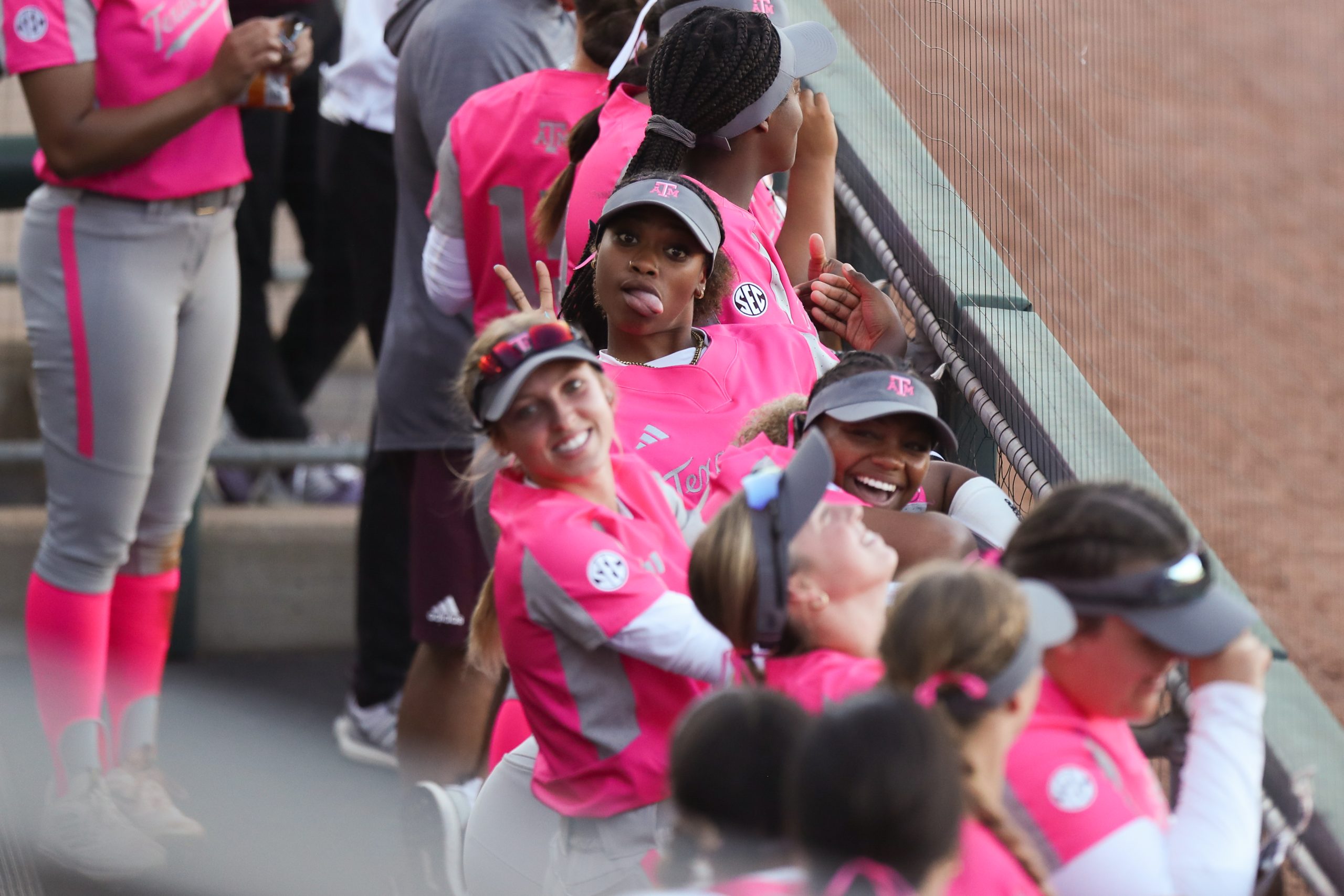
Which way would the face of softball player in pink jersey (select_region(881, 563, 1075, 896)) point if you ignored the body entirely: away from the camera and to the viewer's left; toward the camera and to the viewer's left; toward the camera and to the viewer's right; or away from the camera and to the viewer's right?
away from the camera and to the viewer's right

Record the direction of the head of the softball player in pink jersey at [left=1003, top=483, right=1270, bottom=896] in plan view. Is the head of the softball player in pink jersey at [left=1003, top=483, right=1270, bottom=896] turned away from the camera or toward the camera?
toward the camera

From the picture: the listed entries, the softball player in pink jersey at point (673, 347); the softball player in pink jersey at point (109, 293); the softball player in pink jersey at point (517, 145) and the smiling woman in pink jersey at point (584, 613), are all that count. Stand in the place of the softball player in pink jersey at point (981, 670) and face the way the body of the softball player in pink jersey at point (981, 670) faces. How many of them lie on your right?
0

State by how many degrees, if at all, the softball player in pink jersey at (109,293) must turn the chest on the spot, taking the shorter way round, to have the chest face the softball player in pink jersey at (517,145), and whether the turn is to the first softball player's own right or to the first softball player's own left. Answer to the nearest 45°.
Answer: approximately 45° to the first softball player's own left

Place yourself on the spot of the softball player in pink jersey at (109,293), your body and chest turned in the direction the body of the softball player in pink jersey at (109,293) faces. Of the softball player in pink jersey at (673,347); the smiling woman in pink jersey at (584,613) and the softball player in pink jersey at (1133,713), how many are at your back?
0

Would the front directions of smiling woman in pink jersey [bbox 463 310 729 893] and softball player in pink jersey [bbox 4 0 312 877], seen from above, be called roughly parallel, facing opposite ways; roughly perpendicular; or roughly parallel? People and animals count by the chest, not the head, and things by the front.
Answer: roughly parallel

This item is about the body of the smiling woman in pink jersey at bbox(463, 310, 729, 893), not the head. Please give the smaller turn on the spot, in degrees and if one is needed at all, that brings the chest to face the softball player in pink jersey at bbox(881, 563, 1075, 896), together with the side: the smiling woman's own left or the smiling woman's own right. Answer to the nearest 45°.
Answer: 0° — they already face them

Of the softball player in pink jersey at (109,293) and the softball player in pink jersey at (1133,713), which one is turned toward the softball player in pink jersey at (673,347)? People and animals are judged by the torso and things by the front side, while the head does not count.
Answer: the softball player in pink jersey at (109,293)

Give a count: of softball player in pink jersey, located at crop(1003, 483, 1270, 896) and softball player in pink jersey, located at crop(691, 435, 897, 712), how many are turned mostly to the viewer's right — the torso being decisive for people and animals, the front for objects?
2

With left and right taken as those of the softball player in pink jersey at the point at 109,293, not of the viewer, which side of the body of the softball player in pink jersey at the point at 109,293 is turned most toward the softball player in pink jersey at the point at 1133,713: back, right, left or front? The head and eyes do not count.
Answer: front

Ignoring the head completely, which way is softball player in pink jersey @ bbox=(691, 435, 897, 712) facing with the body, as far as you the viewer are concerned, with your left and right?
facing to the right of the viewer

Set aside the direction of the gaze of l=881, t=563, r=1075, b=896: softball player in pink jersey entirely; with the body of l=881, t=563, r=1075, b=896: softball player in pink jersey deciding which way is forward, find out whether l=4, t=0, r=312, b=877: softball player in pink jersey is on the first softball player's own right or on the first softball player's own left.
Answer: on the first softball player's own left

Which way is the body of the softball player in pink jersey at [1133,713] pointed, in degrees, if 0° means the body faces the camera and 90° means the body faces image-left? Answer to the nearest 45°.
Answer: approximately 270°

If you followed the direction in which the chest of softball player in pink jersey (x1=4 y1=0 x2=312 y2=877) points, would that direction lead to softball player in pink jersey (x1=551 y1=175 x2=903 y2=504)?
yes

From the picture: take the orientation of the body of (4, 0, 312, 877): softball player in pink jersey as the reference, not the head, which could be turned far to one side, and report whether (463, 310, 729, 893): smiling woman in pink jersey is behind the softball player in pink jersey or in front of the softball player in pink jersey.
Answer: in front

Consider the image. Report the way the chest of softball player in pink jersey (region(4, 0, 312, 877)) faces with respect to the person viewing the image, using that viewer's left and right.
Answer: facing the viewer and to the right of the viewer
